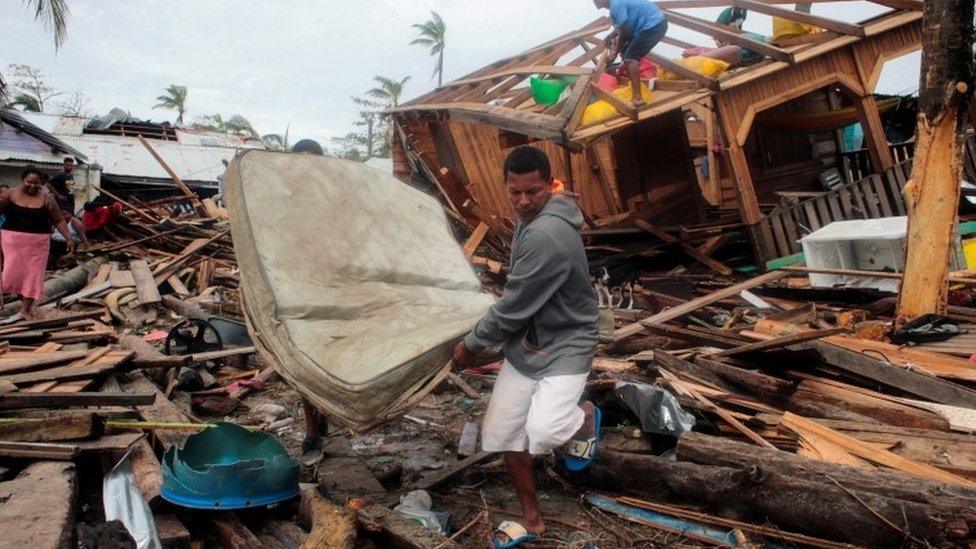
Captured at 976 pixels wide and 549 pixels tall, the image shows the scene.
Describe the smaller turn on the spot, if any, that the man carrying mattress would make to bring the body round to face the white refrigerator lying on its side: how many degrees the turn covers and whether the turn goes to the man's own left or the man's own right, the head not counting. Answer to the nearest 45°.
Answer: approximately 180°

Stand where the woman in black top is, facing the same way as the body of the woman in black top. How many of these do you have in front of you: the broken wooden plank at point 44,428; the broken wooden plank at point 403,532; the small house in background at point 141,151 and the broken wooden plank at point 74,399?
3

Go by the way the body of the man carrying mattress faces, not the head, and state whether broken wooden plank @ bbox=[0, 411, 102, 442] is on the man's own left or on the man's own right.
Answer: on the man's own right

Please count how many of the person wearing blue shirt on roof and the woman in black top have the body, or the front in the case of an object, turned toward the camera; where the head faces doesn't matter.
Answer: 1

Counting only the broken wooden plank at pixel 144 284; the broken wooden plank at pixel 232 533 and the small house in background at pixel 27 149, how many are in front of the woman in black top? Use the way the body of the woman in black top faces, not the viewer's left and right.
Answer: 1

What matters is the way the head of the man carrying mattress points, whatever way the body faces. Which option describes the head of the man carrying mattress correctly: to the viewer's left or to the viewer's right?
to the viewer's left

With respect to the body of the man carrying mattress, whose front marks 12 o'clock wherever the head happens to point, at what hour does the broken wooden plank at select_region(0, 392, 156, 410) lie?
The broken wooden plank is roughly at 2 o'clock from the man carrying mattress.

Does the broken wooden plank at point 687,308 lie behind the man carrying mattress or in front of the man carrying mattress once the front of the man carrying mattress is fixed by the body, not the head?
behind

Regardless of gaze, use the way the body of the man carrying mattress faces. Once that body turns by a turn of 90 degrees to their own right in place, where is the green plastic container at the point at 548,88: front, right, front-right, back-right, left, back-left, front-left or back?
front-right

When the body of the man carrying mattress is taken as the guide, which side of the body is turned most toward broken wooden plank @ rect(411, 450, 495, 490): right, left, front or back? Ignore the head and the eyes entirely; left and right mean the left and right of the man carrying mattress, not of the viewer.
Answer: right

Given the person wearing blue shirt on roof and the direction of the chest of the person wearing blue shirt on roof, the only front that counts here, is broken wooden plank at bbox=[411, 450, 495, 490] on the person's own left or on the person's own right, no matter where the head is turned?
on the person's own left

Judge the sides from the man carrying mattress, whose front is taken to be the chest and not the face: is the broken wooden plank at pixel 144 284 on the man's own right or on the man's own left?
on the man's own right
